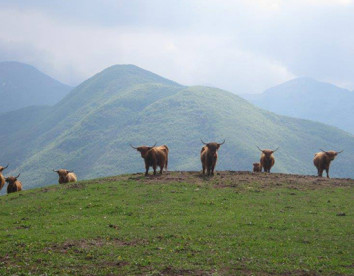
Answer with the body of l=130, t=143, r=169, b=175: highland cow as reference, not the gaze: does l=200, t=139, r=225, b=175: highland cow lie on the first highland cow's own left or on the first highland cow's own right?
on the first highland cow's own left

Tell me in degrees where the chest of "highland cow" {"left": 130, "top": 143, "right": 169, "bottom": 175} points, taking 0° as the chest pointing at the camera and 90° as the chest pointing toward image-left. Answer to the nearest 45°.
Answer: approximately 45°
